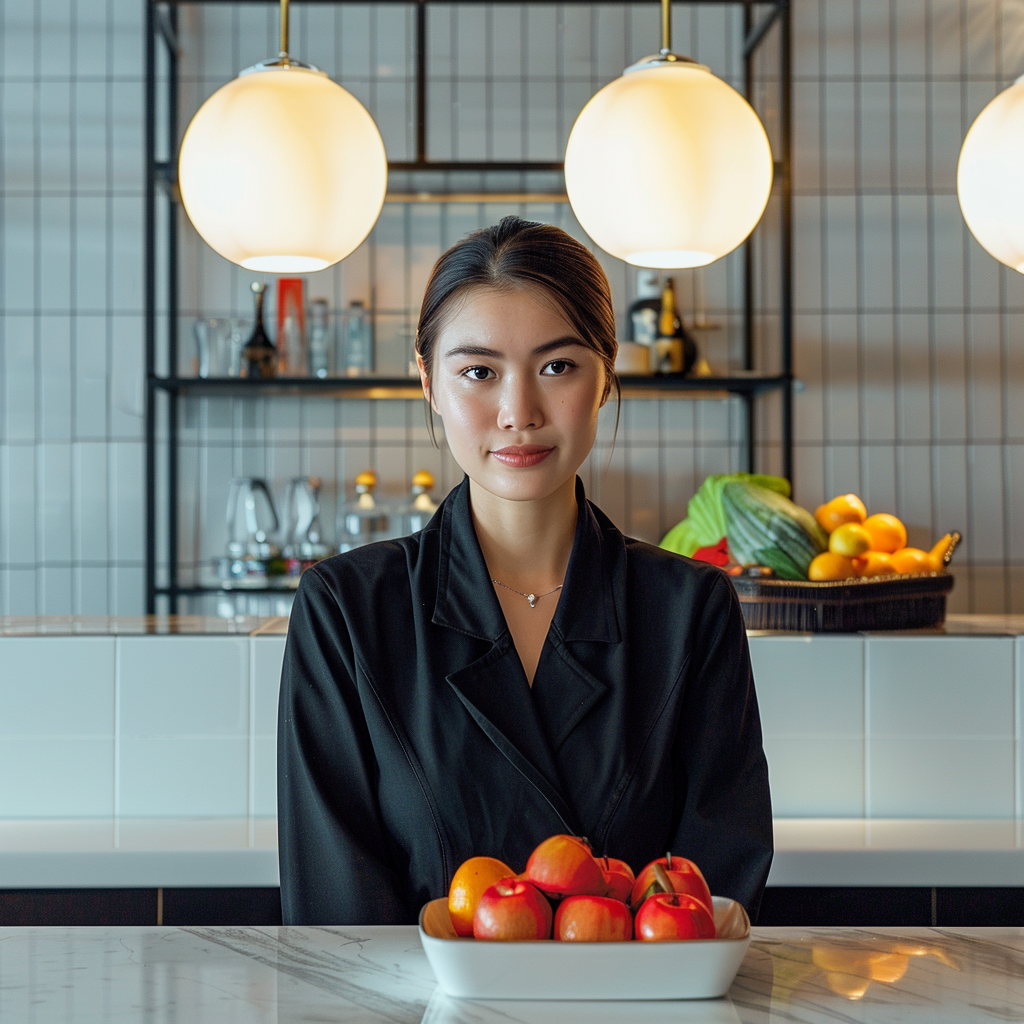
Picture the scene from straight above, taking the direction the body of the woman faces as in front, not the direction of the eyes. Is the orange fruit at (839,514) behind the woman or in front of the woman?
behind

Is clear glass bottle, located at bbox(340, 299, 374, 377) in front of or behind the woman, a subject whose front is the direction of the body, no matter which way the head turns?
behind

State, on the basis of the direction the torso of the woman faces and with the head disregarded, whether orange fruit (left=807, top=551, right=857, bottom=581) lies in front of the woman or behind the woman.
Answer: behind

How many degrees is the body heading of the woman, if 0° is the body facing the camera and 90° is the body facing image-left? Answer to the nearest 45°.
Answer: approximately 0°
